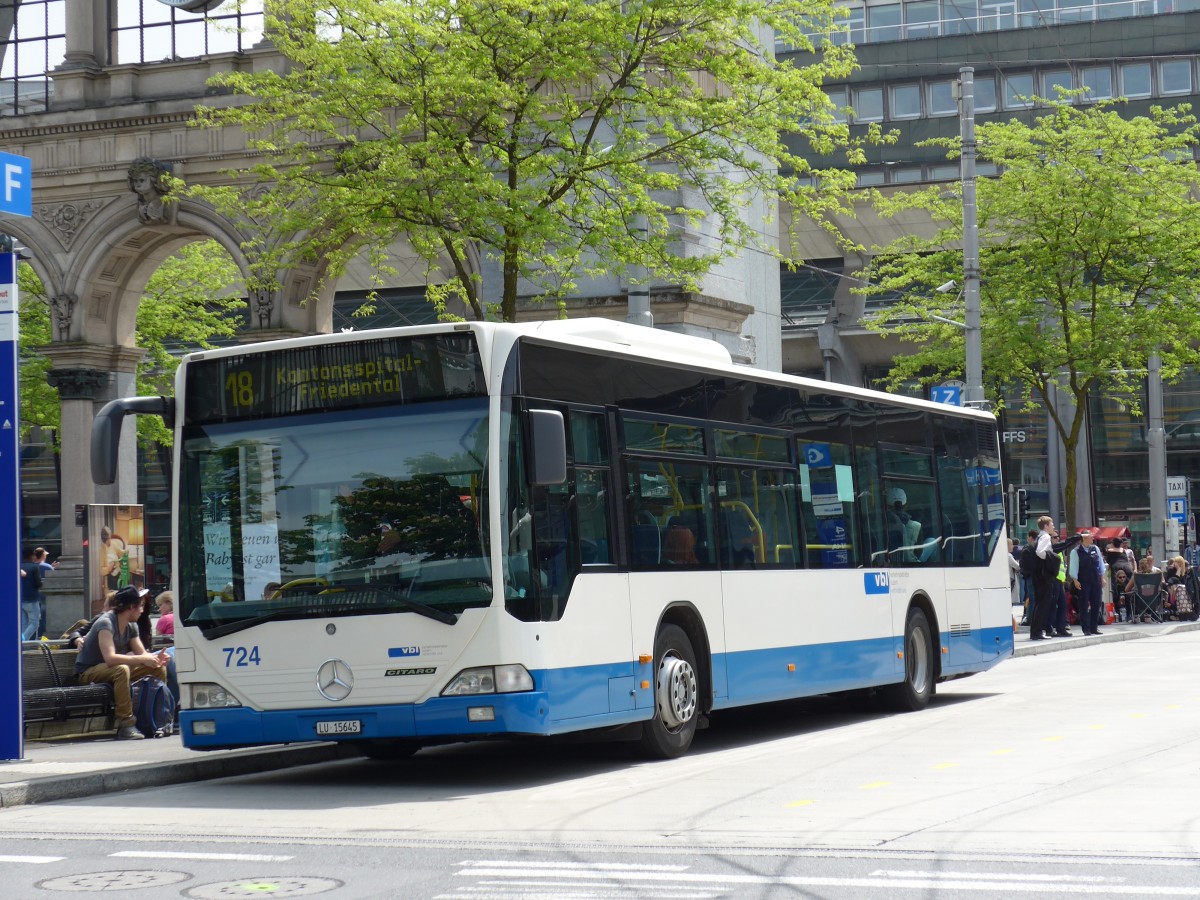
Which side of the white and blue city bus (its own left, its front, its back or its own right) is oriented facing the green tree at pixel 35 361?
right

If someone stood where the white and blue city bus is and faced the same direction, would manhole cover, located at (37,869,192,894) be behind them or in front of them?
in front

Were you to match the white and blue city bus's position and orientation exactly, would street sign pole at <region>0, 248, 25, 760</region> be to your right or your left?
on your right

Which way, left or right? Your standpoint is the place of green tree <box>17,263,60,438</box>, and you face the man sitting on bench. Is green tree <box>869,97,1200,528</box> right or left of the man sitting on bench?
left

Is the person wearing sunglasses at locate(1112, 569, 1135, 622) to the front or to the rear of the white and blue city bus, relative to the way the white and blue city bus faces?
to the rear

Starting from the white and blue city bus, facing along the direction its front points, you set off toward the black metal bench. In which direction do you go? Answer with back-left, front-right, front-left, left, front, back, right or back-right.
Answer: right

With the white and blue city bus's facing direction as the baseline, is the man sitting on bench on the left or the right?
on its right

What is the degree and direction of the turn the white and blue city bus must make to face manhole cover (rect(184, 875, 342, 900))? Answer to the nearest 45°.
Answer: approximately 45° to its left

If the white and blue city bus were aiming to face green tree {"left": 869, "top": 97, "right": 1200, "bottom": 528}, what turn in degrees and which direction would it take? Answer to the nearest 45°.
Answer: approximately 180°
